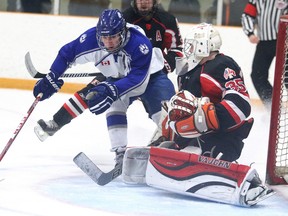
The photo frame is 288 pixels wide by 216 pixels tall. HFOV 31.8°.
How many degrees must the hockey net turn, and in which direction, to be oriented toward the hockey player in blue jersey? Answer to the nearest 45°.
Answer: approximately 45° to its right

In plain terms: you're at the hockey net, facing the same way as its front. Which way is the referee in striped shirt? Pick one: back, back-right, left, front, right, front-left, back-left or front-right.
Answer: back-right

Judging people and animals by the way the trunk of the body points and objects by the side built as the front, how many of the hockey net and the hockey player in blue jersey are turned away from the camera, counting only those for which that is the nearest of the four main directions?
0

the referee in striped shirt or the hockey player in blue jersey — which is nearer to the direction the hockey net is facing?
the hockey player in blue jersey

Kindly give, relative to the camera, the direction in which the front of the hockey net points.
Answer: facing the viewer and to the left of the viewer
